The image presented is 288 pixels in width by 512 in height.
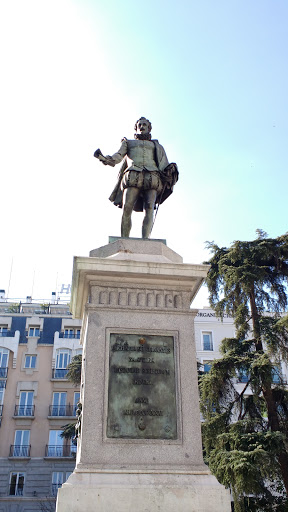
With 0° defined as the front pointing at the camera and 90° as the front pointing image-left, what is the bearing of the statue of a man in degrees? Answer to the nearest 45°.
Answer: approximately 0°
